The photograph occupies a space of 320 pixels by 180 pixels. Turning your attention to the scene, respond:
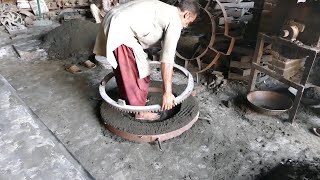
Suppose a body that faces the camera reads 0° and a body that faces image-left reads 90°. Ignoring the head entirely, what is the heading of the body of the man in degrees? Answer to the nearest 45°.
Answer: approximately 270°

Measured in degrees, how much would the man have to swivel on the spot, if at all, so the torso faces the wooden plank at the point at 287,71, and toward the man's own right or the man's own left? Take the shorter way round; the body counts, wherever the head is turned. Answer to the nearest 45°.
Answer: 0° — they already face it

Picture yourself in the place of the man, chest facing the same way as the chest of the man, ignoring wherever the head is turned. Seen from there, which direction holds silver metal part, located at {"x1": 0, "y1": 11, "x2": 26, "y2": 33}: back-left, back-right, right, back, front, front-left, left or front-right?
back-left

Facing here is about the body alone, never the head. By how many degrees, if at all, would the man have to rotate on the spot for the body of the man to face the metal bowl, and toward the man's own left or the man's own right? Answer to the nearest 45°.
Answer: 0° — they already face it
